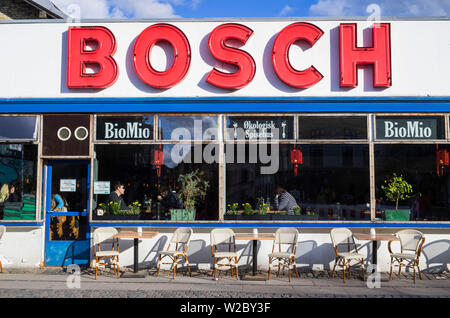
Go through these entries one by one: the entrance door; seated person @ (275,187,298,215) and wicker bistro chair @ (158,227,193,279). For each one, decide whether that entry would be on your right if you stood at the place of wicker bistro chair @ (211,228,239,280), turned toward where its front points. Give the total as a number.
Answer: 2

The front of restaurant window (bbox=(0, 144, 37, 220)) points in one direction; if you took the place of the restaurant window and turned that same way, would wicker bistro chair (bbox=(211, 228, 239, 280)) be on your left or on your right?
on your left

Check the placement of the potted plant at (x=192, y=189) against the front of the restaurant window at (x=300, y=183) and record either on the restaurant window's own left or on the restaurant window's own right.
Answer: on the restaurant window's own right

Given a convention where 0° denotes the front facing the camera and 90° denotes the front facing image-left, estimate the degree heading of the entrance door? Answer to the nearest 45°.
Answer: approximately 0°

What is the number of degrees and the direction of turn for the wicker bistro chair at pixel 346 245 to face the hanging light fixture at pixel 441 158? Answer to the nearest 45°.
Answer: approximately 90° to its left

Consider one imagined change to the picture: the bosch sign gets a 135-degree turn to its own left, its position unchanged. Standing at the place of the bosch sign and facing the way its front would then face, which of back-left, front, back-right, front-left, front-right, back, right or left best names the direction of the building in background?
left

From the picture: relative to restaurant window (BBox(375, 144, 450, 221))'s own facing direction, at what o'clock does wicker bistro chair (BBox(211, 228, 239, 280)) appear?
The wicker bistro chair is roughly at 2 o'clock from the restaurant window.

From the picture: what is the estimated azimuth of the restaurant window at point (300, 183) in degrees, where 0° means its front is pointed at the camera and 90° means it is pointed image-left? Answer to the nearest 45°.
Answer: approximately 0°

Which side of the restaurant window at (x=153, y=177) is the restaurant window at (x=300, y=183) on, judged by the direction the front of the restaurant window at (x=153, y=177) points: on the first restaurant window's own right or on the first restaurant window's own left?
on the first restaurant window's own left

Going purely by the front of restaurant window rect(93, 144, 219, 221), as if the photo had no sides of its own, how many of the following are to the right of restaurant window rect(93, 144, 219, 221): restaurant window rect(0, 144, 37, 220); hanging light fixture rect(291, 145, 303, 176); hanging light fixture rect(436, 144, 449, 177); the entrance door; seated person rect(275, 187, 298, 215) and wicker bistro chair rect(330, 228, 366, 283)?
2

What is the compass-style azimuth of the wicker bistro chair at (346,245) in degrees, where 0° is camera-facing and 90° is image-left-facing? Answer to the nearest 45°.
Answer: approximately 315°
